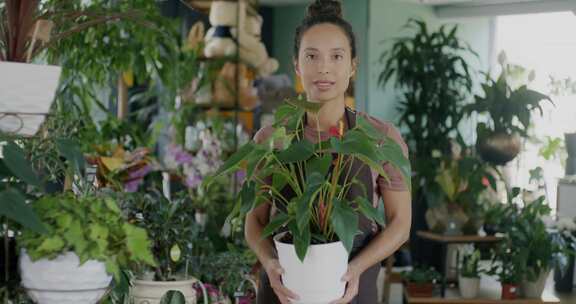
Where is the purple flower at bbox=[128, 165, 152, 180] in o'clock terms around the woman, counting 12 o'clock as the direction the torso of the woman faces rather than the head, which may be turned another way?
The purple flower is roughly at 5 o'clock from the woman.

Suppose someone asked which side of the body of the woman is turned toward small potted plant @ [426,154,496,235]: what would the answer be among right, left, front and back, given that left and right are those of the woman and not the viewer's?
back

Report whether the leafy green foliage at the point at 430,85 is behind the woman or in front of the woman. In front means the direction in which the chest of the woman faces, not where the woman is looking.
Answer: behind

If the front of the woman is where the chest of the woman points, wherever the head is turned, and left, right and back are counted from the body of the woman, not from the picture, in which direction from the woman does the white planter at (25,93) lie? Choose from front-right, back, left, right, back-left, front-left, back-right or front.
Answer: front-right

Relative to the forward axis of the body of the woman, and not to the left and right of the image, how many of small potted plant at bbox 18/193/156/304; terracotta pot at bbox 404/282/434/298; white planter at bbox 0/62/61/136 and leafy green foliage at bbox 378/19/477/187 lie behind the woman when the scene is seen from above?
2

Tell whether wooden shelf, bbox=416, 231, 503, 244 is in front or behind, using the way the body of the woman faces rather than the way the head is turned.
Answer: behind

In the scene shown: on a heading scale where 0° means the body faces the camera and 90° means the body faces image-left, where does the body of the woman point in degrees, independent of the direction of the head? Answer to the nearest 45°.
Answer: approximately 0°
